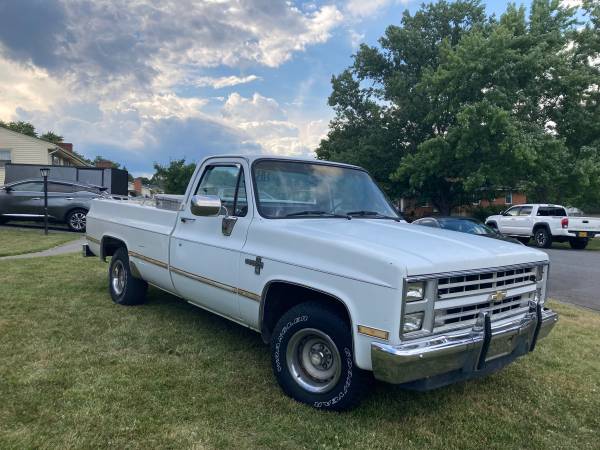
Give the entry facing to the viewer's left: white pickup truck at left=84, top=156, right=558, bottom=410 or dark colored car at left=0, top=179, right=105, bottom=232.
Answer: the dark colored car

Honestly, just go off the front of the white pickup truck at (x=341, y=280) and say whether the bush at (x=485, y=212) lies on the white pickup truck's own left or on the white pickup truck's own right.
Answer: on the white pickup truck's own left

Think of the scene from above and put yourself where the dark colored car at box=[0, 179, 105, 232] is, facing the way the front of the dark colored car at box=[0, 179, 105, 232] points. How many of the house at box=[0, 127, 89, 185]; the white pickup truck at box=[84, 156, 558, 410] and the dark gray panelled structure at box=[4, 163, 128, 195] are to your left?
1

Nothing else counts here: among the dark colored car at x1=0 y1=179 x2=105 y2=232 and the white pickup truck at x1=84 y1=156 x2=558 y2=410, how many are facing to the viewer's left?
1

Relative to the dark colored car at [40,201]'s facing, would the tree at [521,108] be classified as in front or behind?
behind

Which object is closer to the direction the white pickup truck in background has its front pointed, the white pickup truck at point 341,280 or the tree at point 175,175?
the tree

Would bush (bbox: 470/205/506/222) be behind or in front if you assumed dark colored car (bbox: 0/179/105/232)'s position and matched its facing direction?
behind

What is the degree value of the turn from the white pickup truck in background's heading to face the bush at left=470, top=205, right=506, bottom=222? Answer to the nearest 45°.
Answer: approximately 45° to its right

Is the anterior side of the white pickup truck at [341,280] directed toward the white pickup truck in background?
no

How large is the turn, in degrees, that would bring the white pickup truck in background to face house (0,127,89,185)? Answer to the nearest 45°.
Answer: approximately 45° to its left

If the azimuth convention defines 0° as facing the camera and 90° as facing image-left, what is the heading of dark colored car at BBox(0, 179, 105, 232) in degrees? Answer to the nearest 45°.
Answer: approximately 90°

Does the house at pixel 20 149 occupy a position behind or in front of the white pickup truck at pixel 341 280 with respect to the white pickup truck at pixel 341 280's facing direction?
behind

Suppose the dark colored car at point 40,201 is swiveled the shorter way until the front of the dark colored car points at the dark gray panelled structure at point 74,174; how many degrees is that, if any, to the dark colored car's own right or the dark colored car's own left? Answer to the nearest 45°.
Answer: approximately 90° to the dark colored car's own right

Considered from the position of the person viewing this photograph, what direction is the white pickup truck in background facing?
facing away from the viewer and to the left of the viewer
